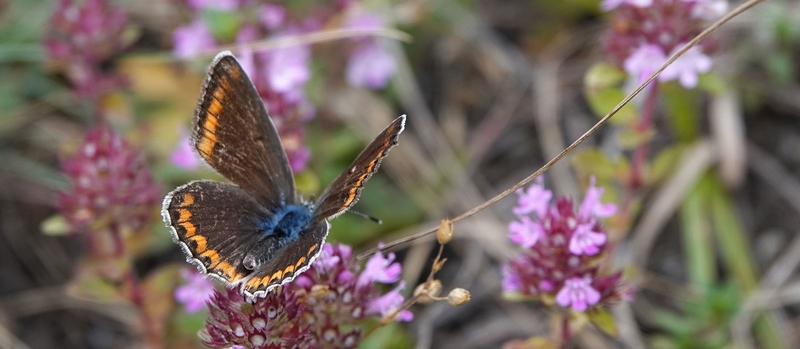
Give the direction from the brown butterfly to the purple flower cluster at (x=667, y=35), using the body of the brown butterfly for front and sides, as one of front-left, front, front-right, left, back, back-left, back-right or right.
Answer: front-right

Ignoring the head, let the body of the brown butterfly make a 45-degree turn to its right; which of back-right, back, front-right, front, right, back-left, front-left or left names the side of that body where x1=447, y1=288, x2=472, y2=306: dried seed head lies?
front

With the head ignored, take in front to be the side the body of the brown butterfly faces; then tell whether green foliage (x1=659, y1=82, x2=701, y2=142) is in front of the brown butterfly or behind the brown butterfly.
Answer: in front

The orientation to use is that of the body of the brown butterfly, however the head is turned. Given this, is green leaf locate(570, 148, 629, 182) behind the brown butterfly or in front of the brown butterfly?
in front

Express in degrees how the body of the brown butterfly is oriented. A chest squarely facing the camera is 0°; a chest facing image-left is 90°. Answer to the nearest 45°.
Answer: approximately 225°

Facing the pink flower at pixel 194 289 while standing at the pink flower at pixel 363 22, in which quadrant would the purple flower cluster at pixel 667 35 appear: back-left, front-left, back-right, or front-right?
back-left

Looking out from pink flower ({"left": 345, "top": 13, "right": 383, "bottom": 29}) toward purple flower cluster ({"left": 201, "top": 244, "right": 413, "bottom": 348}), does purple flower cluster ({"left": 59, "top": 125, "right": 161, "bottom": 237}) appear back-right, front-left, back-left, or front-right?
front-right

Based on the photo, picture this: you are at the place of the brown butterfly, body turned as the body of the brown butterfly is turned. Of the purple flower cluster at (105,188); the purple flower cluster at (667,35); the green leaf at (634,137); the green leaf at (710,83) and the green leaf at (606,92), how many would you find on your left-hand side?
1

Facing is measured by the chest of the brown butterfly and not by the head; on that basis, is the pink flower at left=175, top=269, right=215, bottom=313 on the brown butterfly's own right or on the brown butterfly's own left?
on the brown butterfly's own left
